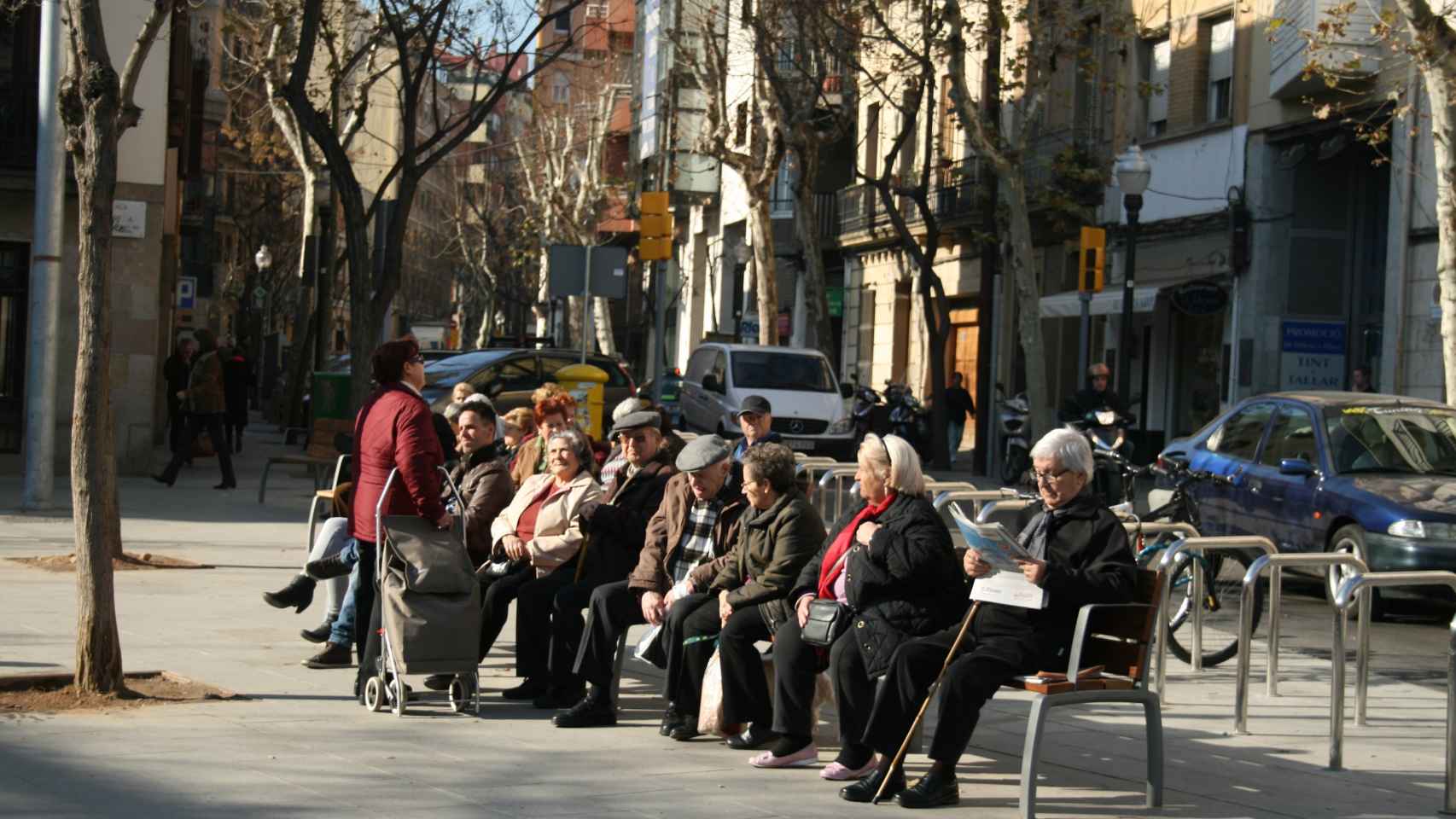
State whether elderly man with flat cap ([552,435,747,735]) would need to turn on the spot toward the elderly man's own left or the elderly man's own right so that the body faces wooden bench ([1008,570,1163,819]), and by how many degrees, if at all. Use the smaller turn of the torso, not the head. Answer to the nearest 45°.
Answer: approximately 90° to the elderly man's own left

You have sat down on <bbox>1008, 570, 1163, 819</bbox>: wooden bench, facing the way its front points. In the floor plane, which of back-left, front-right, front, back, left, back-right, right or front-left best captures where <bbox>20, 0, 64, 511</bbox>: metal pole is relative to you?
right

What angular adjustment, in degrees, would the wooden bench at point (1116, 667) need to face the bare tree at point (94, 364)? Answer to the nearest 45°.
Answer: approximately 45° to its right

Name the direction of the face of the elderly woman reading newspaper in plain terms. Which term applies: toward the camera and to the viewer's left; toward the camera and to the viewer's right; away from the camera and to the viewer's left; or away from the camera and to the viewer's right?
toward the camera and to the viewer's left

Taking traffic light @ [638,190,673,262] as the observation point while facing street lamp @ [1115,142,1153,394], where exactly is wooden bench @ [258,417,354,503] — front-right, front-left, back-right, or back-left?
back-right

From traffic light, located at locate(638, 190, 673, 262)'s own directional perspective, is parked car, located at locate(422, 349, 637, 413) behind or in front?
in front

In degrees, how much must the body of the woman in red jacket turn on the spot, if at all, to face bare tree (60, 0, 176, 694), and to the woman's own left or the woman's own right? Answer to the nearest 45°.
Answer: approximately 180°

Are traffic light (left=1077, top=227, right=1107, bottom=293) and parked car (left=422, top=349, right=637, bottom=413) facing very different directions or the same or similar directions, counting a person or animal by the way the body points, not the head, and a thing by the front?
very different directions

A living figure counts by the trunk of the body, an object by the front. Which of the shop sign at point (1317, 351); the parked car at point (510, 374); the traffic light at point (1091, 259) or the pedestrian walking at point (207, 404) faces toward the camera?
the shop sign

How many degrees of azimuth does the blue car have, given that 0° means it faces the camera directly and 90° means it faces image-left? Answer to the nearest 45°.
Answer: approximately 315°

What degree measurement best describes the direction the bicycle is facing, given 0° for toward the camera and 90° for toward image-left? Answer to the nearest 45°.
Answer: approximately 315°
